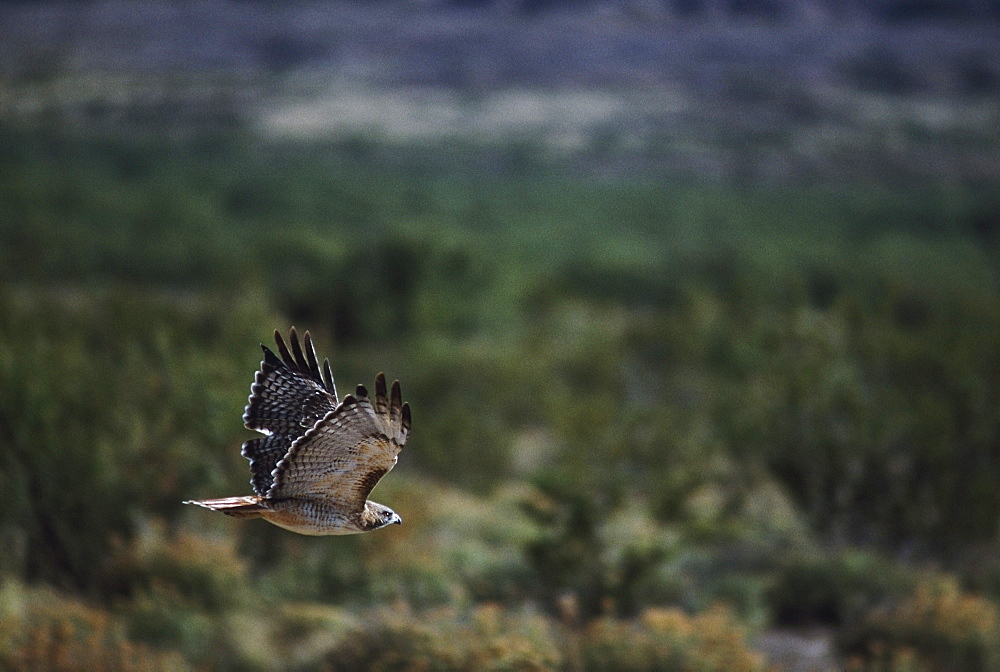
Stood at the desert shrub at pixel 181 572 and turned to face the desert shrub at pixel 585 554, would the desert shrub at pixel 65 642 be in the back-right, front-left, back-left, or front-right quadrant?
back-right

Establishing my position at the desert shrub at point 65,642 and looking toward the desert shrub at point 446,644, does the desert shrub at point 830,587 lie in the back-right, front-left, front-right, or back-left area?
front-left

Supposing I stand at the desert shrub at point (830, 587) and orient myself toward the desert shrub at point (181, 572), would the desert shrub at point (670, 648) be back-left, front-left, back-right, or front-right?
front-left

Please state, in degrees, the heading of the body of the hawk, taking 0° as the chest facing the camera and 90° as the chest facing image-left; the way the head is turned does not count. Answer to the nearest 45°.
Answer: approximately 270°

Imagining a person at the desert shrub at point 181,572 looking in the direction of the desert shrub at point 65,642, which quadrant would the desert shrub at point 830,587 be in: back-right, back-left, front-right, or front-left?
back-left
